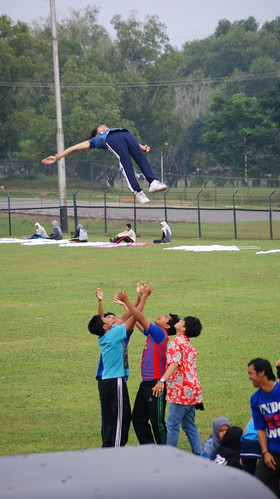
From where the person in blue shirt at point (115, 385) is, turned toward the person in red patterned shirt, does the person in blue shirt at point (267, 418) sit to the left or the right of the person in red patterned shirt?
right

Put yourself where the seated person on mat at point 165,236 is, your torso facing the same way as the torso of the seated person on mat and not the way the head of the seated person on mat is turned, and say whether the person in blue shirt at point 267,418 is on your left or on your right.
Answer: on your left
